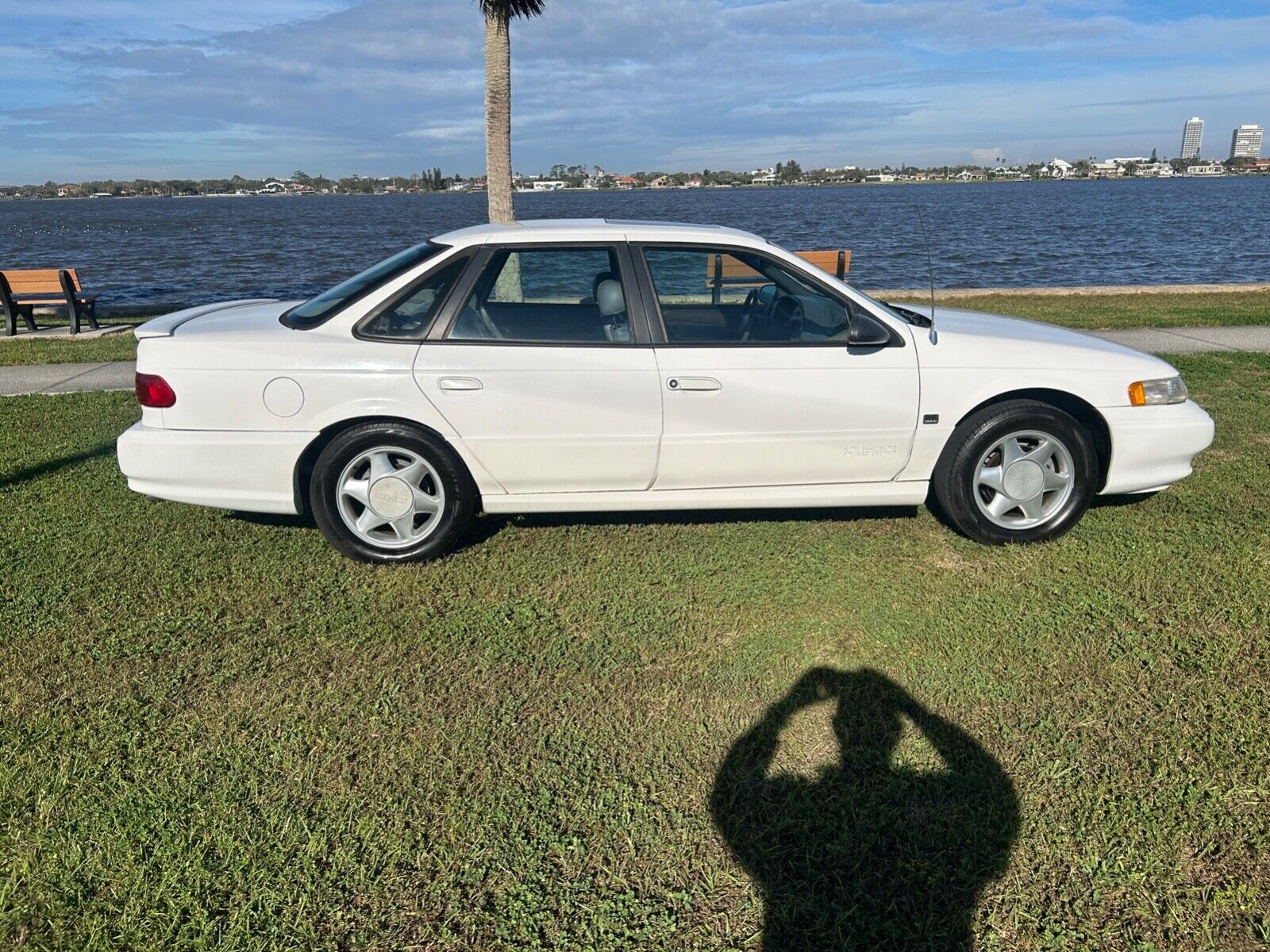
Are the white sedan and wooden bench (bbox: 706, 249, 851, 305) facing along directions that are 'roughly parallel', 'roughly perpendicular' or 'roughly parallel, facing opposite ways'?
roughly perpendicular

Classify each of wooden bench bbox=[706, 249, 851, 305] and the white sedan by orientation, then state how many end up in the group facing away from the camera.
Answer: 1

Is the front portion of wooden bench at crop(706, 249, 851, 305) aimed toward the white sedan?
no

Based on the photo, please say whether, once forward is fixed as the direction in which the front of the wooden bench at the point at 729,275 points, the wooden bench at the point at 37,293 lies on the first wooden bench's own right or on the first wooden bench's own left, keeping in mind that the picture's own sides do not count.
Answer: on the first wooden bench's own left

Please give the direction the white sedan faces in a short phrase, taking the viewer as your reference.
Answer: facing to the right of the viewer

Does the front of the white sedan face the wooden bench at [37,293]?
no

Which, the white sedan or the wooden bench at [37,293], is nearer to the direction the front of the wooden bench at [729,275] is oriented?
the wooden bench

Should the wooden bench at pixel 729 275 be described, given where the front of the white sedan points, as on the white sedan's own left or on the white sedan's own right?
on the white sedan's own left

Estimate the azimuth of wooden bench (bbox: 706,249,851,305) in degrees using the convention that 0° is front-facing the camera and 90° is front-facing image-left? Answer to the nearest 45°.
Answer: approximately 180°
